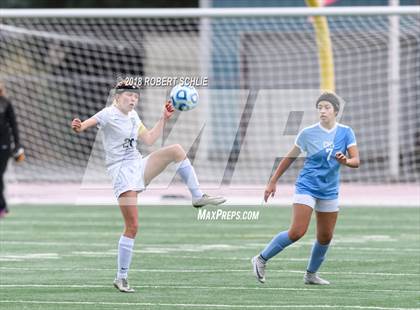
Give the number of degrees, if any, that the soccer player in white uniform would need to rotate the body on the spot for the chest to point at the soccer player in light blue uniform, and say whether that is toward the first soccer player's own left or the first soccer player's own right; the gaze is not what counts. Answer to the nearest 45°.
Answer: approximately 45° to the first soccer player's own left

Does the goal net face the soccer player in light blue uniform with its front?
yes

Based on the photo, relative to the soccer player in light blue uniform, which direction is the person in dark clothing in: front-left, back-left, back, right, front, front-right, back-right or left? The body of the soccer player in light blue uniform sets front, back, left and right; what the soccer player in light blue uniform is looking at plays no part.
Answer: back-right

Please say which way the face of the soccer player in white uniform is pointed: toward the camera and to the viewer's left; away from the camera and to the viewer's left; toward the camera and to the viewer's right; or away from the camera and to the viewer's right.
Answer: toward the camera and to the viewer's right

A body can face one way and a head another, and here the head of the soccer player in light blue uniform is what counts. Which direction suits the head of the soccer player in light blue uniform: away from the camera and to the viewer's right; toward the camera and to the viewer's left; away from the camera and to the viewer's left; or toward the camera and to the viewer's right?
toward the camera and to the viewer's left

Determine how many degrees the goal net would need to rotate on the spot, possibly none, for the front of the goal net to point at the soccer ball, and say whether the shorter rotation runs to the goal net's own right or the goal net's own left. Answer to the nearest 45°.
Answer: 0° — it already faces it

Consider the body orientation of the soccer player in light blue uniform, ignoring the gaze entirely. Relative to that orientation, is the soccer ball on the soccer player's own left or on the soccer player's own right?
on the soccer player's own right

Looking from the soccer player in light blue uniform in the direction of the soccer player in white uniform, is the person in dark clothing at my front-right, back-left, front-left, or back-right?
front-right

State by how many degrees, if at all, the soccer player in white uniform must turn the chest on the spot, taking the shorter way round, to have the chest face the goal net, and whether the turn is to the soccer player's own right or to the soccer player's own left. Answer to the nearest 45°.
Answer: approximately 135° to the soccer player's own left

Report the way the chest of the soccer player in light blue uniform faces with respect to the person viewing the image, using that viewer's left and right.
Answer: facing the viewer

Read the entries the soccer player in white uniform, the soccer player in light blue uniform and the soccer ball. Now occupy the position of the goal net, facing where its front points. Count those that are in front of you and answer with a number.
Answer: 3

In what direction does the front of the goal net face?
toward the camera

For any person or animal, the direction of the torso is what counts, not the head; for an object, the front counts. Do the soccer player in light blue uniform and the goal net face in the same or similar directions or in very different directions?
same or similar directions
